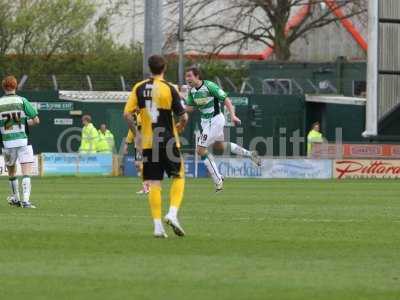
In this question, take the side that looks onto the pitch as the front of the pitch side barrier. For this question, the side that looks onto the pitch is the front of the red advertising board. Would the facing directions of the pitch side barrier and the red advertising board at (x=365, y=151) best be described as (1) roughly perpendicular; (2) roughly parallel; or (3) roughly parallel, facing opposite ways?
roughly parallel

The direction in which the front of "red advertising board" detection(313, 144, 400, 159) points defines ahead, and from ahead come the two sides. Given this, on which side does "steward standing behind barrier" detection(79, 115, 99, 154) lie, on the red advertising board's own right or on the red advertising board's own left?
on the red advertising board's own right

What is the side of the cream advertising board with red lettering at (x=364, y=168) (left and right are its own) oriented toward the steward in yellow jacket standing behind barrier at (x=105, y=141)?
right

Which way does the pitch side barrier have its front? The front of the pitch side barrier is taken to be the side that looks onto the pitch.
toward the camera

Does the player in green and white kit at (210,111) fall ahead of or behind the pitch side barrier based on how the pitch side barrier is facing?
ahead

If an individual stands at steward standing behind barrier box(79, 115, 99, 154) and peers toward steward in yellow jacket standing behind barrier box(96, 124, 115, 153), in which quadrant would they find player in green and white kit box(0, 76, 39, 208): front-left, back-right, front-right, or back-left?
back-right

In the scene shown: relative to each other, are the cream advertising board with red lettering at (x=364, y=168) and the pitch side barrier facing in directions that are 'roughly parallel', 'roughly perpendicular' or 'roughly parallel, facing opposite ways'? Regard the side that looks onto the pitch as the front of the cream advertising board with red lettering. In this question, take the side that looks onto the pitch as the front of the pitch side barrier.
roughly parallel

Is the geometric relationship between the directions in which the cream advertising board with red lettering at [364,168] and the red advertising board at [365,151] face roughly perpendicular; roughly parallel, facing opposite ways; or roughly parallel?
roughly parallel

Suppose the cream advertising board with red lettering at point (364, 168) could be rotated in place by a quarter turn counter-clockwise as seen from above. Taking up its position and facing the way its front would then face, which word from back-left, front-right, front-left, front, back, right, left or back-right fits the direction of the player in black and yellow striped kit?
right

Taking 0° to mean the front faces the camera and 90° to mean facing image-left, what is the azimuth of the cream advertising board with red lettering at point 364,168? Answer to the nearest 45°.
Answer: approximately 0°

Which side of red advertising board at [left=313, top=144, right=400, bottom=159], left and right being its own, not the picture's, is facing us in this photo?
front

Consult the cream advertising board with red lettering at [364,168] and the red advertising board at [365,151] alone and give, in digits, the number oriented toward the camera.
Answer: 2
